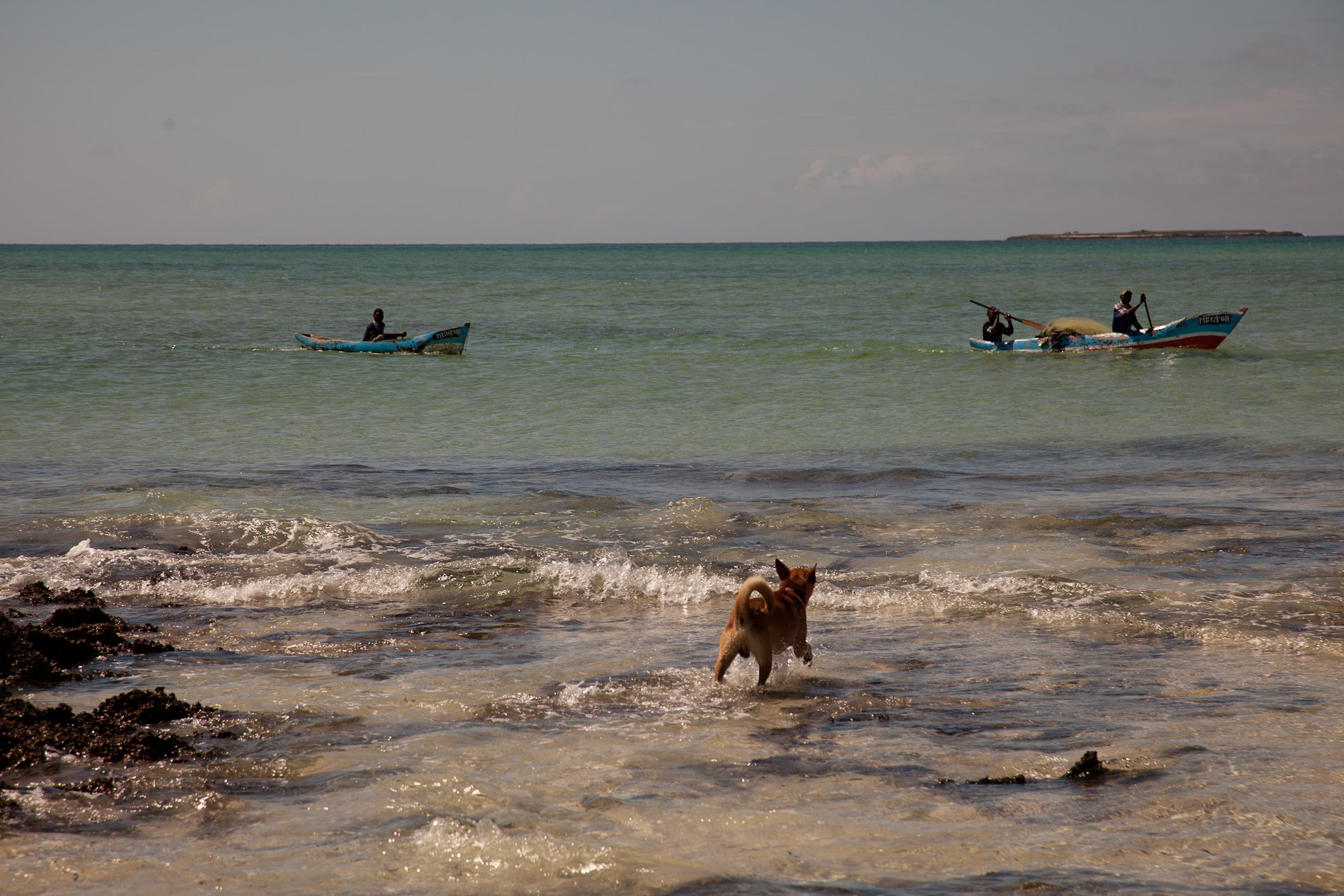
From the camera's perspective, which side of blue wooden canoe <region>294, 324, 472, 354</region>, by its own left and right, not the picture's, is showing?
right

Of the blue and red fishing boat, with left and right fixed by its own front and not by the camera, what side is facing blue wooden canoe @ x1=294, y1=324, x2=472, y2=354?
back

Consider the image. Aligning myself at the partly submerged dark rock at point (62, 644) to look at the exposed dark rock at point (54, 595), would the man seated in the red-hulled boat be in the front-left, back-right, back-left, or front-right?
front-right

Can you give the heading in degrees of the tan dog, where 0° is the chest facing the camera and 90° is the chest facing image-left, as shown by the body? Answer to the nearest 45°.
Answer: approximately 225°

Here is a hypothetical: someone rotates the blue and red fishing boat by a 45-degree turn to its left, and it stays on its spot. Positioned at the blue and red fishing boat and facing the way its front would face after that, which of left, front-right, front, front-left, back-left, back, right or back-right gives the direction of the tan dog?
back-right

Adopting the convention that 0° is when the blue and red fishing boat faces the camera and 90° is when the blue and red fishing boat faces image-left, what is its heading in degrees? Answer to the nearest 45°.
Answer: approximately 270°

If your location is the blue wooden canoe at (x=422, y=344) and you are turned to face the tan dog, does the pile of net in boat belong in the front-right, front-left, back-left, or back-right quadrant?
front-left

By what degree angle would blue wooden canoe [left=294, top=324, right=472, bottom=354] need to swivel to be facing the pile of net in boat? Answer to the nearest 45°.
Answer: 0° — it already faces it

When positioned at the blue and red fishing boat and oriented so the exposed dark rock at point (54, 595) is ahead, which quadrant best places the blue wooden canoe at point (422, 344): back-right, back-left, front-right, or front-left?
front-right

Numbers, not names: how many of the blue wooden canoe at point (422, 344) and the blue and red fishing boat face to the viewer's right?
2

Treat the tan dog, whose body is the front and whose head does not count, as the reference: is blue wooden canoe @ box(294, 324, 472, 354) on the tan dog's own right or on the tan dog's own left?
on the tan dog's own left

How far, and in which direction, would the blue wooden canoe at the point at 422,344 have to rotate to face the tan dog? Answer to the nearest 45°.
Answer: approximately 90° to its right

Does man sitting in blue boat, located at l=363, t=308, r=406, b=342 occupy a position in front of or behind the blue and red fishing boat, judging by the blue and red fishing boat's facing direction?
behind

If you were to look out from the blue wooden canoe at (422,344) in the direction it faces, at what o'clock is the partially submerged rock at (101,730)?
The partially submerged rock is roughly at 3 o'clock from the blue wooden canoe.

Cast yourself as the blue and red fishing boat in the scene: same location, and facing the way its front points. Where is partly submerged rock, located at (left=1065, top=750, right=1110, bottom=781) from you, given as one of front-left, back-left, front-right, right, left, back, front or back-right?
right

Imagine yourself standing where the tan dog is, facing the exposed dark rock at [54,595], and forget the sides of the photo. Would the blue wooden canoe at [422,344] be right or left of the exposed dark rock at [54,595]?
right
